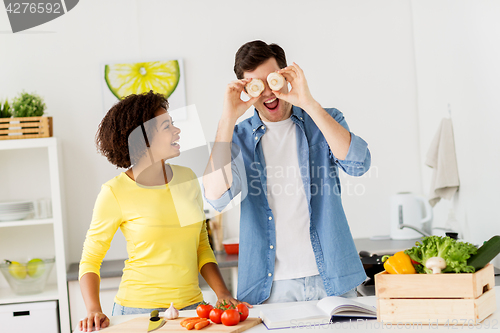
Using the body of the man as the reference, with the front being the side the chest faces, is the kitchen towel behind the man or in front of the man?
behind

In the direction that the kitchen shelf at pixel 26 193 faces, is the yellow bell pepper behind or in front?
in front

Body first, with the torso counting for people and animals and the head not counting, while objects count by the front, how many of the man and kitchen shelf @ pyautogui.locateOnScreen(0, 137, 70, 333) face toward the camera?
2

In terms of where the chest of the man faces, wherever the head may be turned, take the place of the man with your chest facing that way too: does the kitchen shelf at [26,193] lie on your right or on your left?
on your right

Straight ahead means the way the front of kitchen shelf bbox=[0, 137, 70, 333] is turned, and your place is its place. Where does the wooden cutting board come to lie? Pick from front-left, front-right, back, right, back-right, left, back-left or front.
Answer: front

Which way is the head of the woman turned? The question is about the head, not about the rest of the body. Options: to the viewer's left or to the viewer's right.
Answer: to the viewer's right

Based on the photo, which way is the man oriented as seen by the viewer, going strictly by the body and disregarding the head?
toward the camera

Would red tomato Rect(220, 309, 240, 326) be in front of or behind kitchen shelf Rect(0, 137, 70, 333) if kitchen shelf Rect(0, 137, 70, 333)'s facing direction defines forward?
in front
